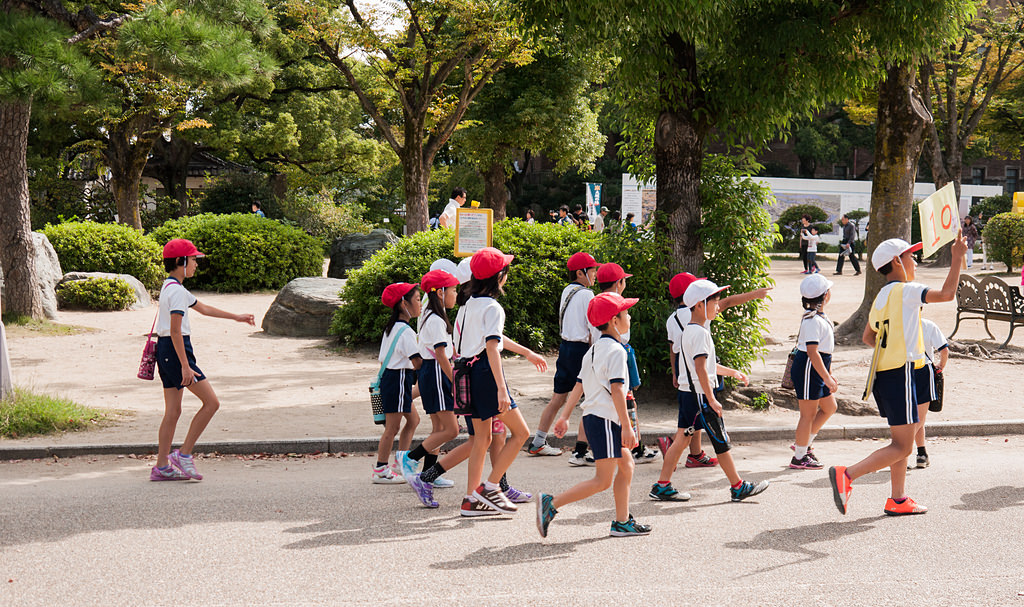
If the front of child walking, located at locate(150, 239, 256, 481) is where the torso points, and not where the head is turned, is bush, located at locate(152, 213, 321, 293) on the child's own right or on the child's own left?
on the child's own left

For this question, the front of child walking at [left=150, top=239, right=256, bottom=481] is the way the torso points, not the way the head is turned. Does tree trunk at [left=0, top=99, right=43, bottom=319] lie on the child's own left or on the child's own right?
on the child's own left

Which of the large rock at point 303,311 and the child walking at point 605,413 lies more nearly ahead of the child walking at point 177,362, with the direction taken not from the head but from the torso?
the child walking

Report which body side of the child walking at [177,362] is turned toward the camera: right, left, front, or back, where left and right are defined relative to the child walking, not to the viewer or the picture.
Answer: right

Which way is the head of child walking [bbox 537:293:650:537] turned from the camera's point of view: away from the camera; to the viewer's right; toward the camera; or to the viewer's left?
to the viewer's right
